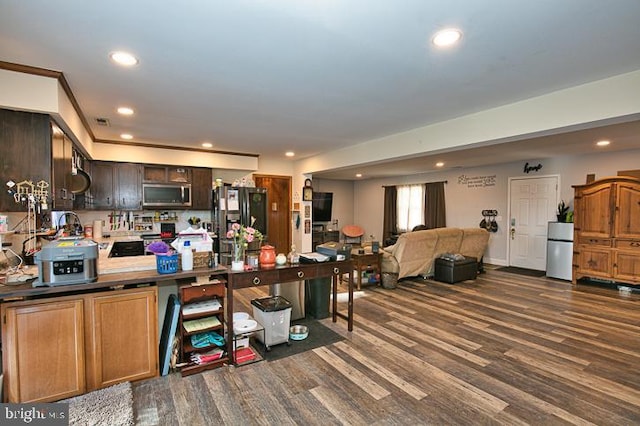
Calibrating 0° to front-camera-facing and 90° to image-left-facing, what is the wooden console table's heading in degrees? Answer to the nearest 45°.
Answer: approximately 315°

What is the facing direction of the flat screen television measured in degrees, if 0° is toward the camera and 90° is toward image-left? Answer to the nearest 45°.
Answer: approximately 0°

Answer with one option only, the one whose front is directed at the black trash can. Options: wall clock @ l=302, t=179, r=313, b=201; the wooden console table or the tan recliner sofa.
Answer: the wall clock

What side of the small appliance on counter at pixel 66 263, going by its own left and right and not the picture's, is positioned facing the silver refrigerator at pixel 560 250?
left

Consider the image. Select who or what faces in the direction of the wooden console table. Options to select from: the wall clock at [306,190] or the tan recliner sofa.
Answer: the wall clock

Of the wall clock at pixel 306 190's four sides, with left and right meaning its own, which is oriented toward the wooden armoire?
left

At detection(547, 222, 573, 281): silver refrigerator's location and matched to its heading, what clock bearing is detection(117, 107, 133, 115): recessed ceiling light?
The recessed ceiling light is roughly at 1 o'clock from the silver refrigerator.

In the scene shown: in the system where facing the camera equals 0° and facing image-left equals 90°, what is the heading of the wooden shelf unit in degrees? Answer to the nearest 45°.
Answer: approximately 315°
